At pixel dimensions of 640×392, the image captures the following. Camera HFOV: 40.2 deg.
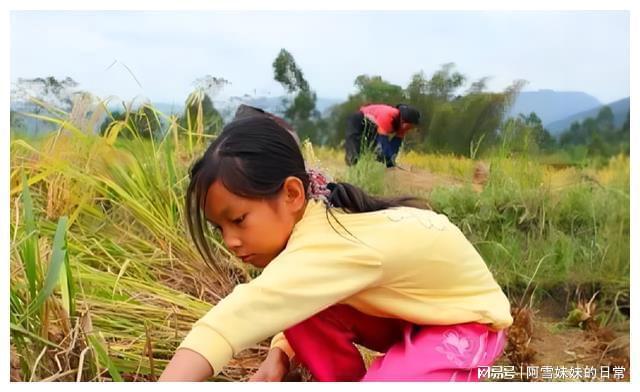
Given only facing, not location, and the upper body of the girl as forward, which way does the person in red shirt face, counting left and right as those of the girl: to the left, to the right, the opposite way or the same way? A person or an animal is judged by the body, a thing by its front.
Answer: the opposite way

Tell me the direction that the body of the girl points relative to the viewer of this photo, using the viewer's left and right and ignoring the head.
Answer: facing to the left of the viewer

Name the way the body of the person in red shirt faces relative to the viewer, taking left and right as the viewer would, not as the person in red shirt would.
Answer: facing to the right of the viewer

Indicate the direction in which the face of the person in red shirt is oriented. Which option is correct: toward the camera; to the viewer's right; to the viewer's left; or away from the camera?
to the viewer's right

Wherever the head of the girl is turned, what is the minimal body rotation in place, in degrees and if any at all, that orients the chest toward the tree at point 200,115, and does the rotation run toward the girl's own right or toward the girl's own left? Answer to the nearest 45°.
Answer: approximately 45° to the girl's own right

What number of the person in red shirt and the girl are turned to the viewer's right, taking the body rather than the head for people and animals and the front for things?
1

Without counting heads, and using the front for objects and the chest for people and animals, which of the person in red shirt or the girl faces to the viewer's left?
the girl
